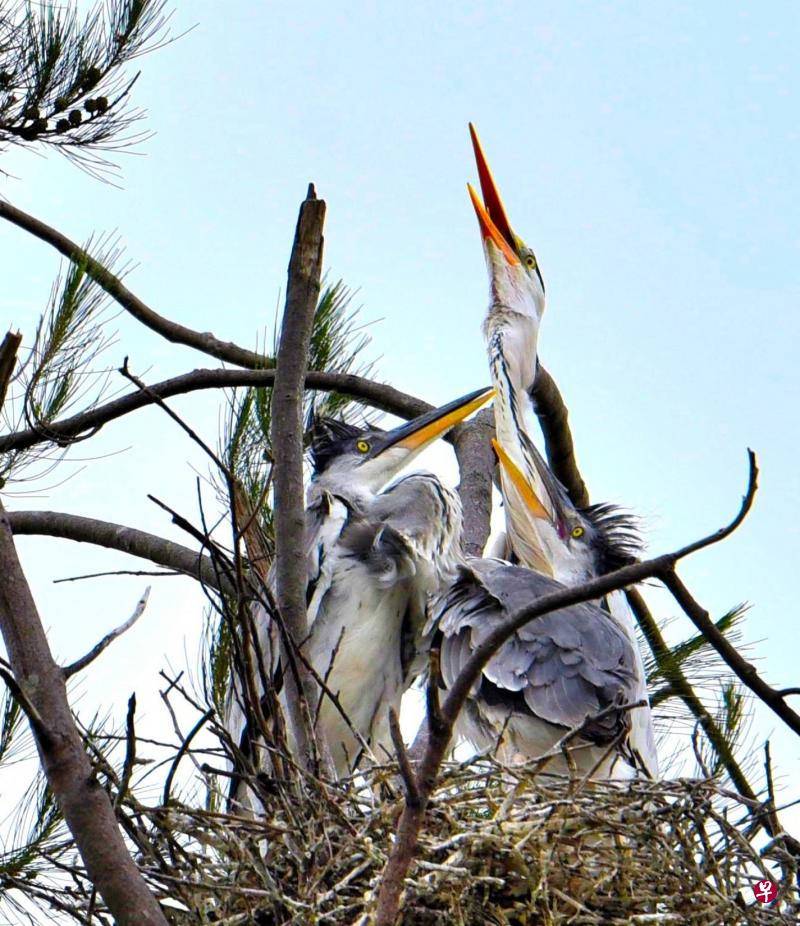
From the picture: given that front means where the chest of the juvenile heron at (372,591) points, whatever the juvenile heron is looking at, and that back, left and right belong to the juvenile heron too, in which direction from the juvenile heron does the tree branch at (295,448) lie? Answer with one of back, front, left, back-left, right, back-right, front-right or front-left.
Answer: front-right

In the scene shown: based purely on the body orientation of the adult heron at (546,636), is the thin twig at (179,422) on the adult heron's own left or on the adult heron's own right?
on the adult heron's own left

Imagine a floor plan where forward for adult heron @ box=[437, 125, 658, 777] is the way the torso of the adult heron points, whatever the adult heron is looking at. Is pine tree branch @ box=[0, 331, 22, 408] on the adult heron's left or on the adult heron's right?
on the adult heron's left

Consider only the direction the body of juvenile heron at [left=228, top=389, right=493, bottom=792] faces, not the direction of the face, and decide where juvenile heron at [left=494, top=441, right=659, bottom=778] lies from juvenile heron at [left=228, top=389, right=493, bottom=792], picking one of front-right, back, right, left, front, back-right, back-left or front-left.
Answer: left

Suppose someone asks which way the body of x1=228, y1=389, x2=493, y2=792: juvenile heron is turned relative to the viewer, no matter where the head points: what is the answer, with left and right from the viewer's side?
facing the viewer and to the right of the viewer

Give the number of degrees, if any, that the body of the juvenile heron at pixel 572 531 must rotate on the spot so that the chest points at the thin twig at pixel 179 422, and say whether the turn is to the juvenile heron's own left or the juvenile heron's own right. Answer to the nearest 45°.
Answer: approximately 90° to the juvenile heron's own left
